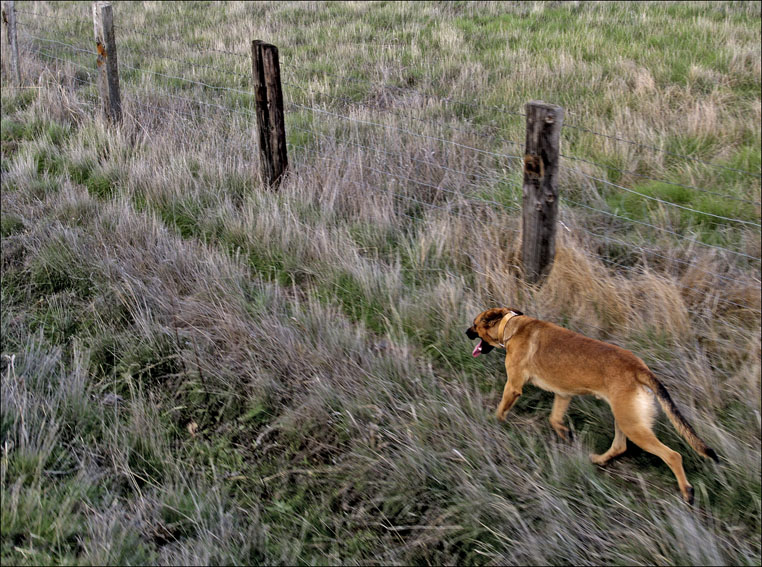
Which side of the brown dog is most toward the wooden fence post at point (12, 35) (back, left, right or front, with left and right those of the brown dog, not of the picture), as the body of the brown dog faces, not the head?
front

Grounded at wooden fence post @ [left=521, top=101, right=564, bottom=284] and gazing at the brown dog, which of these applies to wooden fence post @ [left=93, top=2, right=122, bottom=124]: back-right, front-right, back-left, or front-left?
back-right

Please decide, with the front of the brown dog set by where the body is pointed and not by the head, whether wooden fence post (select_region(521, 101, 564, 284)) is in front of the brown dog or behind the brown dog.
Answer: in front

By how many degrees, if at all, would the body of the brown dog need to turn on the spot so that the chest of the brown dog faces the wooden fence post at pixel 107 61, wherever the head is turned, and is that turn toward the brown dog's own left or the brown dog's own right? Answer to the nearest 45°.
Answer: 0° — it already faces it

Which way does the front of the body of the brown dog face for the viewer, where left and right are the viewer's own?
facing away from the viewer and to the left of the viewer

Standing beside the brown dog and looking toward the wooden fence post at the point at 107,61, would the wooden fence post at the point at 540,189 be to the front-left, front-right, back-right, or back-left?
front-right

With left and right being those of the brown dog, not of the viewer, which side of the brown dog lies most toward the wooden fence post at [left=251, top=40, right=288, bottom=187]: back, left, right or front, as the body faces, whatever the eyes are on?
front
